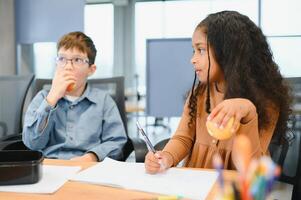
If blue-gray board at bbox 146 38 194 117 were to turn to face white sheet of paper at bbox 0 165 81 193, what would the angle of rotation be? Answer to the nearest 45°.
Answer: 0° — it already faces it

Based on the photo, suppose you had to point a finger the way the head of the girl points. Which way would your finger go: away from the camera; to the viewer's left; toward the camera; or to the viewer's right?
to the viewer's left

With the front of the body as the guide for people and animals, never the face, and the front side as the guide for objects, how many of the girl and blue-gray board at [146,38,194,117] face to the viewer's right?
0

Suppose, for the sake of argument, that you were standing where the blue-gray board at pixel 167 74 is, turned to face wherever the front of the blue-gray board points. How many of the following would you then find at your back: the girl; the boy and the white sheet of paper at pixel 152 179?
0

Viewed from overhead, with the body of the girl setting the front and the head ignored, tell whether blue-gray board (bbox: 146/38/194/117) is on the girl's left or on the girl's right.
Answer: on the girl's right

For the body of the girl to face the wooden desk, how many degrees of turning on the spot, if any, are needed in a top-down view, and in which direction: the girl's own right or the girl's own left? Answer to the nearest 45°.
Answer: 0° — they already face it

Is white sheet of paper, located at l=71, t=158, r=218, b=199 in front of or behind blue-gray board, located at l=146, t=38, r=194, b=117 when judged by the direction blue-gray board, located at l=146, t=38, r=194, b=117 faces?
in front

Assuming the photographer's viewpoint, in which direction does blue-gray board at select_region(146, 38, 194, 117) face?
facing the viewer

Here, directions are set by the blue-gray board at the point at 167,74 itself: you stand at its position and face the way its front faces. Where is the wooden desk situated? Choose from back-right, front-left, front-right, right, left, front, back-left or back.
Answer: front

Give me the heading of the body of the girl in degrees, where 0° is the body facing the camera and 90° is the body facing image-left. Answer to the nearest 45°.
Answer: approximately 45°

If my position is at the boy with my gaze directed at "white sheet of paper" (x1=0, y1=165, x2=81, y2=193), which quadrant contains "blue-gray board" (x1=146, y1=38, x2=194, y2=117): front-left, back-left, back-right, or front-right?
back-left
